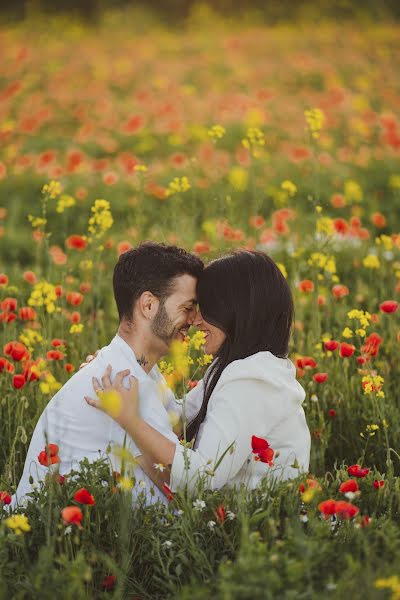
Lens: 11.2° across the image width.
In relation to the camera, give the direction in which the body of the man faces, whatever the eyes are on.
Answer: to the viewer's right

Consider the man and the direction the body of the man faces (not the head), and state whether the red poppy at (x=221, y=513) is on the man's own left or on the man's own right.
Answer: on the man's own right

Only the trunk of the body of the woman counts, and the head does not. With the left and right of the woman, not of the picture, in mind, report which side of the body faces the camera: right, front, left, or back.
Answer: left

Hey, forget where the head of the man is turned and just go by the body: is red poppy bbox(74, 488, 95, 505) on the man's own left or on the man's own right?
on the man's own right

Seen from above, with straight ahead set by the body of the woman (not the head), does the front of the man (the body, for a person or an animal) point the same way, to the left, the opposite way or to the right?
the opposite way

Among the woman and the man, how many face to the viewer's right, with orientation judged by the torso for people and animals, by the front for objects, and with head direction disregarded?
1
